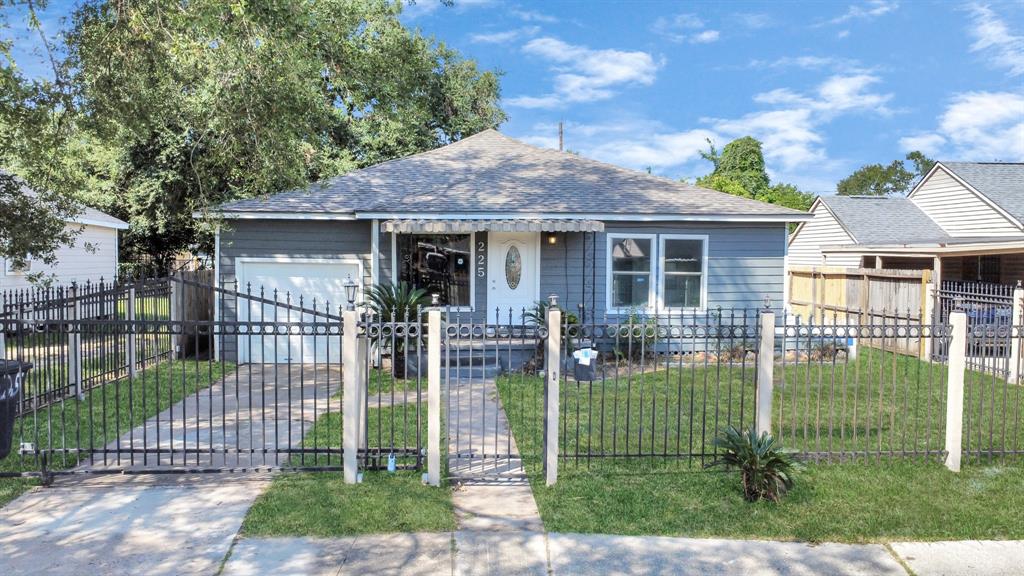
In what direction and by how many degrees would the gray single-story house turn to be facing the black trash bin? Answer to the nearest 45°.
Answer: approximately 45° to its right

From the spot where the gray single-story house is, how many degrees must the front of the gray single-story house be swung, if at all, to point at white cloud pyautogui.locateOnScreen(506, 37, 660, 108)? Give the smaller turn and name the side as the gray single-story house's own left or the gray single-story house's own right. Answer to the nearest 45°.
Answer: approximately 180°

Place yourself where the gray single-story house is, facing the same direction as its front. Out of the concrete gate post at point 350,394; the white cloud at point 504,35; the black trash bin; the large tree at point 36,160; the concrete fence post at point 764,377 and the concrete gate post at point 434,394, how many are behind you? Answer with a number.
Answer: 1

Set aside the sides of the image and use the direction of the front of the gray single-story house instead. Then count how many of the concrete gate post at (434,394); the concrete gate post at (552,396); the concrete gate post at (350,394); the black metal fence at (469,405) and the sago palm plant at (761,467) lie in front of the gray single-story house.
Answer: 5

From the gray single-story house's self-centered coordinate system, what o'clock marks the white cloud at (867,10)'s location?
The white cloud is roughly at 8 o'clock from the gray single-story house.

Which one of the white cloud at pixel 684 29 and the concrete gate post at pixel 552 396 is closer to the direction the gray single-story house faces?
the concrete gate post

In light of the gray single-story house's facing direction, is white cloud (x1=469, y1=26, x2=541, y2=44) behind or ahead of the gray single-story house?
behind

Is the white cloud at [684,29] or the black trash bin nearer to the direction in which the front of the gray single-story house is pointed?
the black trash bin

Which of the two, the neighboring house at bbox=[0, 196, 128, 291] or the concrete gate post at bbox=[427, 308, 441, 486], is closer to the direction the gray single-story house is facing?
the concrete gate post

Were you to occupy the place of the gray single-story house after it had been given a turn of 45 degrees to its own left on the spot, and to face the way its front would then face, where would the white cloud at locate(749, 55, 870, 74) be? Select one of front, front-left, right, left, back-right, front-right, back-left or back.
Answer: left

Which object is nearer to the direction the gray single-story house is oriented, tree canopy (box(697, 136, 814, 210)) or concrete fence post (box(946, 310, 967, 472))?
the concrete fence post

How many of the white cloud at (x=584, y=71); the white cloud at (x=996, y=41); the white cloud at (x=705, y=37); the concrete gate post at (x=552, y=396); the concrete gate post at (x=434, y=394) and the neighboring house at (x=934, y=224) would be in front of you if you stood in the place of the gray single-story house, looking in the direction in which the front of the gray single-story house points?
2

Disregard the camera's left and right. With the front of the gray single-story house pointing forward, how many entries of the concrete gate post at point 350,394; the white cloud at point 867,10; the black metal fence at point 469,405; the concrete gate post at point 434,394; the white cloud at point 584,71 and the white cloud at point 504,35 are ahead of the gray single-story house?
3

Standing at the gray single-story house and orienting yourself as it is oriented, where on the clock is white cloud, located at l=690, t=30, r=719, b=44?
The white cloud is roughly at 7 o'clock from the gray single-story house.

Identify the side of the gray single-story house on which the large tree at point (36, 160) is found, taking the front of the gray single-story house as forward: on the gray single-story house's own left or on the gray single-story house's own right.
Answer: on the gray single-story house's own right

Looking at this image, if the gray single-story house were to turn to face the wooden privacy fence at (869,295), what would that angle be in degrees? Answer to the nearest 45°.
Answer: approximately 90° to its left

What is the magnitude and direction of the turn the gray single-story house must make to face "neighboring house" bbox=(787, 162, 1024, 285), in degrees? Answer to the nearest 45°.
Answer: approximately 135° to its left

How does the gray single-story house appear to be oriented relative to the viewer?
toward the camera

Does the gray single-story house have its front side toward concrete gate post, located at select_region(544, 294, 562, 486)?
yes

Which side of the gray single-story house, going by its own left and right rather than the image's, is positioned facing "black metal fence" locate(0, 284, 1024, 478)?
front
